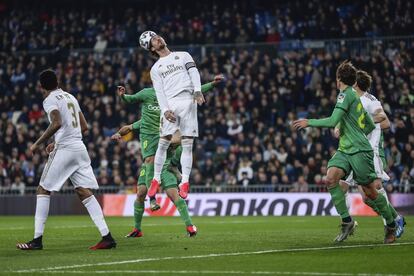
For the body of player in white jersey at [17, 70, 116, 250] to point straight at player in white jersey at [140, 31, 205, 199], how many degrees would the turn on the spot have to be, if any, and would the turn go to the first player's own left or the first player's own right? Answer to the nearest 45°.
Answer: approximately 90° to the first player's own right

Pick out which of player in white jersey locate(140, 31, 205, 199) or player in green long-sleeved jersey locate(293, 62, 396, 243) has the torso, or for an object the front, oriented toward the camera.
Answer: the player in white jersey

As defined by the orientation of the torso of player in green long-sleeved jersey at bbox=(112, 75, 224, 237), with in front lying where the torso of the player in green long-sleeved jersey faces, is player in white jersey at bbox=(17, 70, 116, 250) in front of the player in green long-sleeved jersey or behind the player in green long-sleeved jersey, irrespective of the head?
in front

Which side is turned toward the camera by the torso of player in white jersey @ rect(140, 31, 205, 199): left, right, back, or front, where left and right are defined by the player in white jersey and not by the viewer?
front

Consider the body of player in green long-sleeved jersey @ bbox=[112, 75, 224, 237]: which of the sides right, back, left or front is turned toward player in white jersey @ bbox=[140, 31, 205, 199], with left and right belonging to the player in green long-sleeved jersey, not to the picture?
front

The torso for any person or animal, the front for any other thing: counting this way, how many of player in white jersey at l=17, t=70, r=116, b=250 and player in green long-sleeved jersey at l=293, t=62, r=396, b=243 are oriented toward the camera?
0

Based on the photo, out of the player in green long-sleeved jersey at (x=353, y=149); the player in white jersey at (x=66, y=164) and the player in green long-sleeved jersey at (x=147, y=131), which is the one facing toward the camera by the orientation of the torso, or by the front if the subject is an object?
the player in green long-sleeved jersey at (x=147, y=131)

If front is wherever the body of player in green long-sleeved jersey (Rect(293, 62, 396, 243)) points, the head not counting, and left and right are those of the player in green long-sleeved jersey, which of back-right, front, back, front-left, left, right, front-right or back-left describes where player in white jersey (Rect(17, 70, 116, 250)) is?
front-left

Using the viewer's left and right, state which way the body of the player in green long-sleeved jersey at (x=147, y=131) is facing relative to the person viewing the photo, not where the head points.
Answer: facing the viewer

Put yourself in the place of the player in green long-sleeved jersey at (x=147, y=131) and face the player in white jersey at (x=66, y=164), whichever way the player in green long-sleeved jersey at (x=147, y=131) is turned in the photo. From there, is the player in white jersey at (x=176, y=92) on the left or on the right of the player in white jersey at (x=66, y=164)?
left

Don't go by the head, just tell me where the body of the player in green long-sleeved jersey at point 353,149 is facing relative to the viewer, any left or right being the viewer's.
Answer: facing away from the viewer and to the left of the viewer

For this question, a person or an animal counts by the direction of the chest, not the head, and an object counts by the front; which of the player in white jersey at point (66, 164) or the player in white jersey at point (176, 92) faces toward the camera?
the player in white jersey at point (176, 92)

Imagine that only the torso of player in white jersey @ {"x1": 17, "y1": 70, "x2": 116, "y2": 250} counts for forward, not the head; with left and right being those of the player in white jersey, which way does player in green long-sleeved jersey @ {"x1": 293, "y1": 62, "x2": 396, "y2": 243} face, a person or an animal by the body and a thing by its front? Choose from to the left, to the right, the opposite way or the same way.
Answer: the same way

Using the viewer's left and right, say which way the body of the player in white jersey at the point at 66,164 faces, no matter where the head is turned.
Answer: facing away from the viewer and to the left of the viewer

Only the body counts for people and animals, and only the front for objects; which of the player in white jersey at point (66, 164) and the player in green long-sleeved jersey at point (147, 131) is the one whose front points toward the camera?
the player in green long-sleeved jersey
